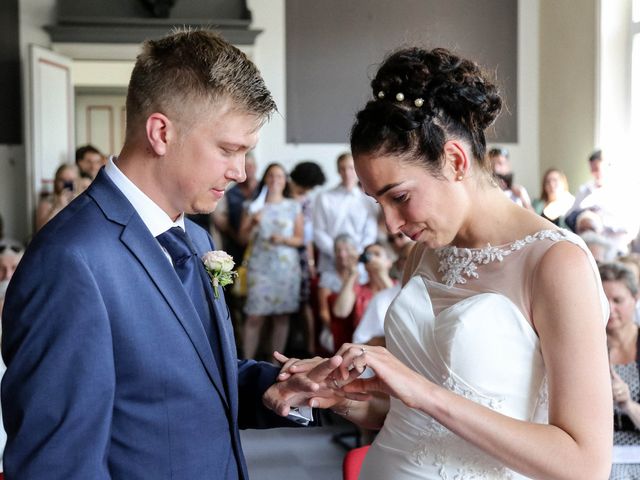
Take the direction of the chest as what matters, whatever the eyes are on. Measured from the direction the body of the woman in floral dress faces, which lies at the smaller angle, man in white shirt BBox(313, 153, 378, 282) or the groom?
the groom

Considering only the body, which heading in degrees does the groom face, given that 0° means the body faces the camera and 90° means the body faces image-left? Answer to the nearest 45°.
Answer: approximately 315°

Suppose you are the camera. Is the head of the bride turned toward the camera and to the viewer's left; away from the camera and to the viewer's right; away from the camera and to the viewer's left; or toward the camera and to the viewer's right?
toward the camera and to the viewer's left

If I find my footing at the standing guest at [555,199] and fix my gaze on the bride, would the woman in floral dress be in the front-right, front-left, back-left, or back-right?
front-right

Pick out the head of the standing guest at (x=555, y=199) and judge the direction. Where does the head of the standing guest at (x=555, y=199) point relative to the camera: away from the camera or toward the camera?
toward the camera

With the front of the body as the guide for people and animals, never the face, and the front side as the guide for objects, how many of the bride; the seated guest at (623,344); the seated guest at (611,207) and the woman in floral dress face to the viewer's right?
0

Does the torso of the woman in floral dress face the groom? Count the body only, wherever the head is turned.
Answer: yes

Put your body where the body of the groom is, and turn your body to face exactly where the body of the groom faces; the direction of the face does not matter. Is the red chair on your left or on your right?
on your left

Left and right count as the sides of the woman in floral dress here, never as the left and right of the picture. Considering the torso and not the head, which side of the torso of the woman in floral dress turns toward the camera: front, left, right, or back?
front

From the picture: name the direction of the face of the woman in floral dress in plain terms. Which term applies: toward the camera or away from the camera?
toward the camera

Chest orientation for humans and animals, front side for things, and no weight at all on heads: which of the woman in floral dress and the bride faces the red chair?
the woman in floral dress

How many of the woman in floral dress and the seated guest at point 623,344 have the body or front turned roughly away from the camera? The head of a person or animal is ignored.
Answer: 0
